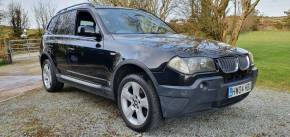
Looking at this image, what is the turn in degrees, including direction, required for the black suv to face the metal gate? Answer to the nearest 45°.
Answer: approximately 180°

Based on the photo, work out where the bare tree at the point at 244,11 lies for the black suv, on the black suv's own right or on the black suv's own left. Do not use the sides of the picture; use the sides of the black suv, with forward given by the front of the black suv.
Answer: on the black suv's own left

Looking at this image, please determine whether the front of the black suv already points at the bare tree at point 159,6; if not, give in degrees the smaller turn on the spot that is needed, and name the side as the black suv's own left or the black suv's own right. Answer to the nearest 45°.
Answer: approximately 135° to the black suv's own left

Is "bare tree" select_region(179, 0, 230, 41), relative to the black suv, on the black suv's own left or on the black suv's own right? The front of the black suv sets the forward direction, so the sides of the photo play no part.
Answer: on the black suv's own left

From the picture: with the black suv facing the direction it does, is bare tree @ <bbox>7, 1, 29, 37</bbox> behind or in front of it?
behind

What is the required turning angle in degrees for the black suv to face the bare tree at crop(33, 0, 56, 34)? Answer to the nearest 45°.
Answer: approximately 135° to its left

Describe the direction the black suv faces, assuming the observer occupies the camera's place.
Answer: facing the viewer and to the right of the viewer
